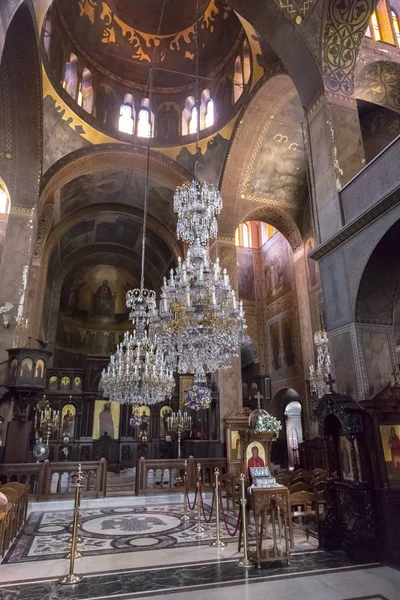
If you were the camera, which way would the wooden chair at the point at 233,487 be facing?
facing away from the viewer and to the left of the viewer

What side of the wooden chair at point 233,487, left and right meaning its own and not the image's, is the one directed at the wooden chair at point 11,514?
left
